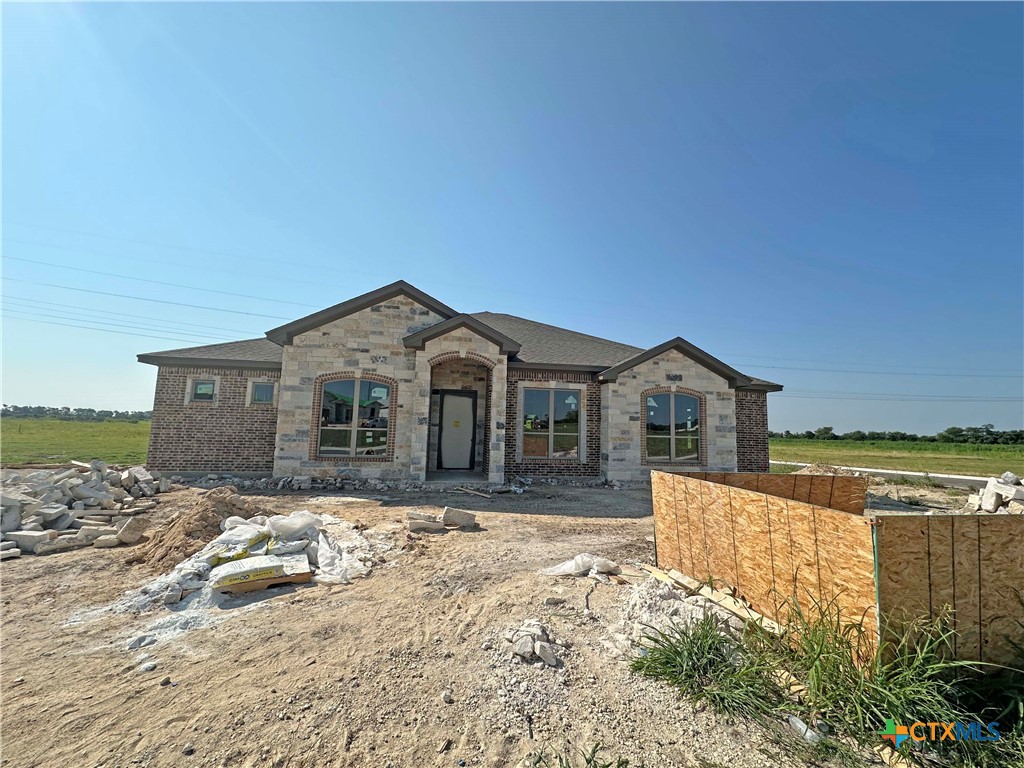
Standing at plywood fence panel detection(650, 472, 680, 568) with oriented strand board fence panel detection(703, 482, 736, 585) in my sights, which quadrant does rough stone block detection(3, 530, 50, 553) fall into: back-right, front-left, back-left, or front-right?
back-right

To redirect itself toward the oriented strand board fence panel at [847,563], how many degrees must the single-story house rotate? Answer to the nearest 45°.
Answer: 0° — it already faces it

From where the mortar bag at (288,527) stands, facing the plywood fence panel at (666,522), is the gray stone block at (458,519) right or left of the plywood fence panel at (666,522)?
left

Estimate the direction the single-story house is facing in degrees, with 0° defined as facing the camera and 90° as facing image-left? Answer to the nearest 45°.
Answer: approximately 0°

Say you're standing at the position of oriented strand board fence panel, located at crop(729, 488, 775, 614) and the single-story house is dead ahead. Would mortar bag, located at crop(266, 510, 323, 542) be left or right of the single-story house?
left

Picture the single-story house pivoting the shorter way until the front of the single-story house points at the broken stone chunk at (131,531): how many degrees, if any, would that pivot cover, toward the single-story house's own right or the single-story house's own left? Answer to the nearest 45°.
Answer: approximately 45° to the single-story house's own right
